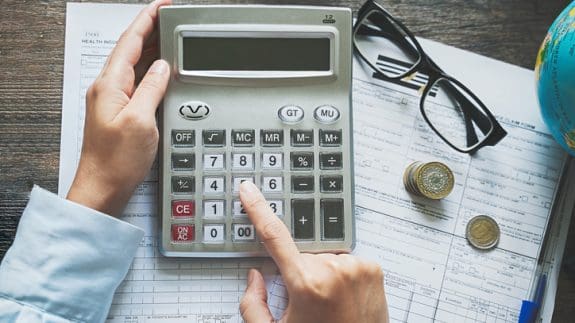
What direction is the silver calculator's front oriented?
toward the camera
